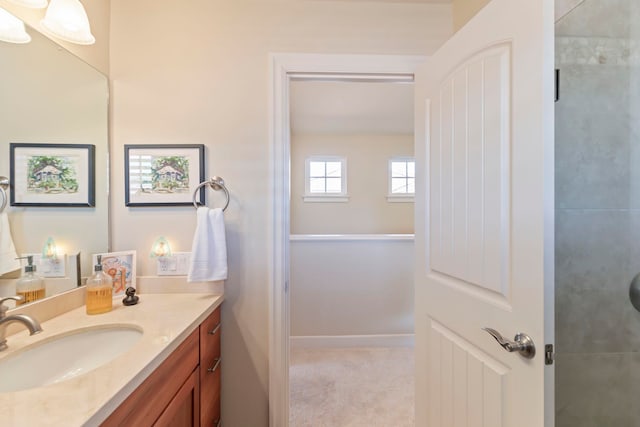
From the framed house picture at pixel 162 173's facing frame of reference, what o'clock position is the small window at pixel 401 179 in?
The small window is roughly at 8 o'clock from the framed house picture.

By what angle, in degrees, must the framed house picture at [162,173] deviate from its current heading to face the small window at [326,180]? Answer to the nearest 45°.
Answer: approximately 135° to its left

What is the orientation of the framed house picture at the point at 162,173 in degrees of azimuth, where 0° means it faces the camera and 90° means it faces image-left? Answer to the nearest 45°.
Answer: approximately 0°

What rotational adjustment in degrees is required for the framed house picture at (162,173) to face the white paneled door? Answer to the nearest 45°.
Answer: approximately 45° to its left

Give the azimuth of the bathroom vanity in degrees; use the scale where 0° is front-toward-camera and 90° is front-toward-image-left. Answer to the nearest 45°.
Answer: approximately 315°
